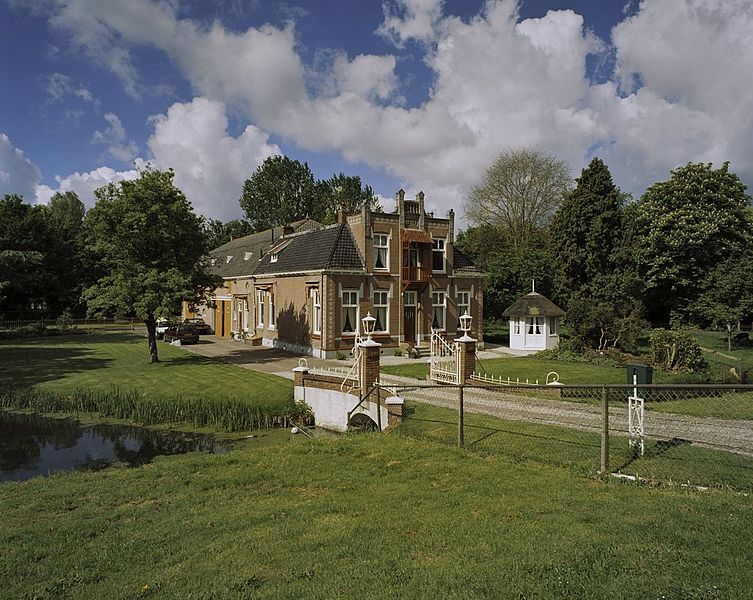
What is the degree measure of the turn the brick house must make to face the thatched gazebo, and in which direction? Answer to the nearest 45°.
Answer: approximately 45° to its left

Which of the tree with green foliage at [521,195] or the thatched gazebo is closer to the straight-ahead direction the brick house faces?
the thatched gazebo

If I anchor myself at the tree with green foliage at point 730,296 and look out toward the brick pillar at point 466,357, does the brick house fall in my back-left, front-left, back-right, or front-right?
front-right

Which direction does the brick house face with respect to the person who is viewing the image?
facing the viewer and to the right of the viewer

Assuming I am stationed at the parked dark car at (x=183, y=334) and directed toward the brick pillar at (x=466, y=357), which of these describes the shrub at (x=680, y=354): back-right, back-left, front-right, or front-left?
front-left

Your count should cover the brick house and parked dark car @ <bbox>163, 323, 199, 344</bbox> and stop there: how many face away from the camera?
0
